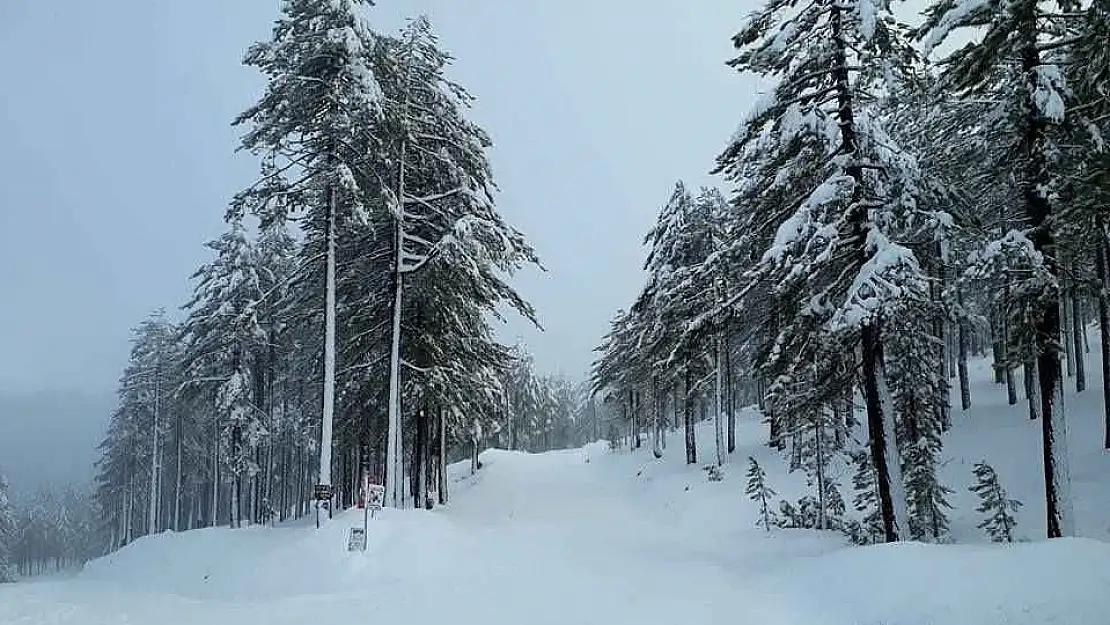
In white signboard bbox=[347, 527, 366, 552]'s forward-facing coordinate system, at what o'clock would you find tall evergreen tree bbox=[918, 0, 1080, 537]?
The tall evergreen tree is roughly at 10 o'clock from the white signboard.

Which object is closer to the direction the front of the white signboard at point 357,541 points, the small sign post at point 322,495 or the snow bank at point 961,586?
the snow bank

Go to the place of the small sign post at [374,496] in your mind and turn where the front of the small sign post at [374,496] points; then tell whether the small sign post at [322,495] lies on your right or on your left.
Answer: on your right

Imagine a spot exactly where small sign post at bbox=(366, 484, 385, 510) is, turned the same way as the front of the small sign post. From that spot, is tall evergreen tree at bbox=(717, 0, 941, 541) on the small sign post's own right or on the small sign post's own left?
on the small sign post's own left

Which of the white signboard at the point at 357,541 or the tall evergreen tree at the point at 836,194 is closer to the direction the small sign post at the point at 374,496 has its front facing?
the white signboard

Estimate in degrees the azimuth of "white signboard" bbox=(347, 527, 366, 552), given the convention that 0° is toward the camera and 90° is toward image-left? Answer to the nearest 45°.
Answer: approximately 0°

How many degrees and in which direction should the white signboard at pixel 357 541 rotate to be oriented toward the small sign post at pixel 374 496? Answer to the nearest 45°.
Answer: approximately 180°

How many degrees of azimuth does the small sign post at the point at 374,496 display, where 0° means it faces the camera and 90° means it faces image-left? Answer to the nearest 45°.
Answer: approximately 0°

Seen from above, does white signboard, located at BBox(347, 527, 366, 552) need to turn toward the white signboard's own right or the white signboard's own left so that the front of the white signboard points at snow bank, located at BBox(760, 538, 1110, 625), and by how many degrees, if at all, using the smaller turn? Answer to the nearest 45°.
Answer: approximately 45° to the white signboard's own left

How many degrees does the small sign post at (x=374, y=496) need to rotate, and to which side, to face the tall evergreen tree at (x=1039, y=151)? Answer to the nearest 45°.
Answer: approximately 45° to its left

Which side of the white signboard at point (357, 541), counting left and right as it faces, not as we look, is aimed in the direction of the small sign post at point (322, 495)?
back
